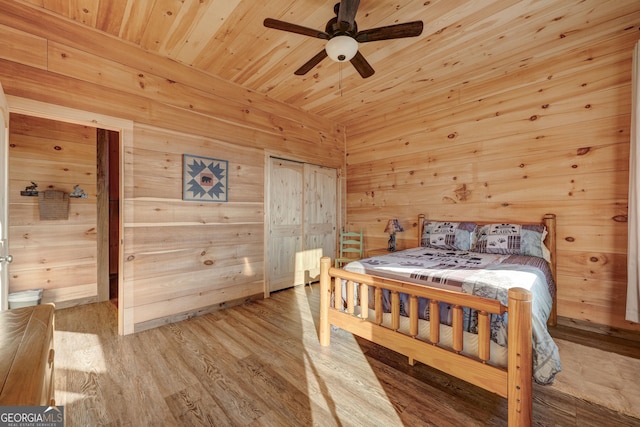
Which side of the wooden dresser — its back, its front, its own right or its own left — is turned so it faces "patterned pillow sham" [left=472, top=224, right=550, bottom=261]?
front

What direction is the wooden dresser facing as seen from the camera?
to the viewer's right

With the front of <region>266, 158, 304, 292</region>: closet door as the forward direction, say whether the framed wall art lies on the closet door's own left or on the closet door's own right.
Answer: on the closet door's own right

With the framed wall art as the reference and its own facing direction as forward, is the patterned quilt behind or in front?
in front

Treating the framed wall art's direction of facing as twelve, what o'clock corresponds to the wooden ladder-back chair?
The wooden ladder-back chair is roughly at 10 o'clock from the framed wall art.

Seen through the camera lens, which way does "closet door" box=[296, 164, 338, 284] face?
facing the viewer and to the right of the viewer

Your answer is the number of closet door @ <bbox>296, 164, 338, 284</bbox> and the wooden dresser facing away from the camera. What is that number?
0

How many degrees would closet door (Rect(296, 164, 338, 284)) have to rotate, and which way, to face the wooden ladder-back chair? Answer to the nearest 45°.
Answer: approximately 45° to its left

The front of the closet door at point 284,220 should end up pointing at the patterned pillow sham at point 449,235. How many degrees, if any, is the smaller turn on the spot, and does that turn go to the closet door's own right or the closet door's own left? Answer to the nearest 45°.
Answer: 0° — it already faces it

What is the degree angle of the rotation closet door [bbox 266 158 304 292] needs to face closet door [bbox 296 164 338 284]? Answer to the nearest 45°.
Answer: approximately 90° to its left

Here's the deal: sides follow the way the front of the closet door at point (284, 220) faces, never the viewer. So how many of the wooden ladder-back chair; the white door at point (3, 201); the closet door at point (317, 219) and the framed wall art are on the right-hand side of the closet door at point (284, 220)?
2

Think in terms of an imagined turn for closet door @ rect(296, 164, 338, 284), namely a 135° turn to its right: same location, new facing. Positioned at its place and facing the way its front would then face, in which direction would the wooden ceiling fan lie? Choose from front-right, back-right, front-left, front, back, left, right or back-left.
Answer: left
